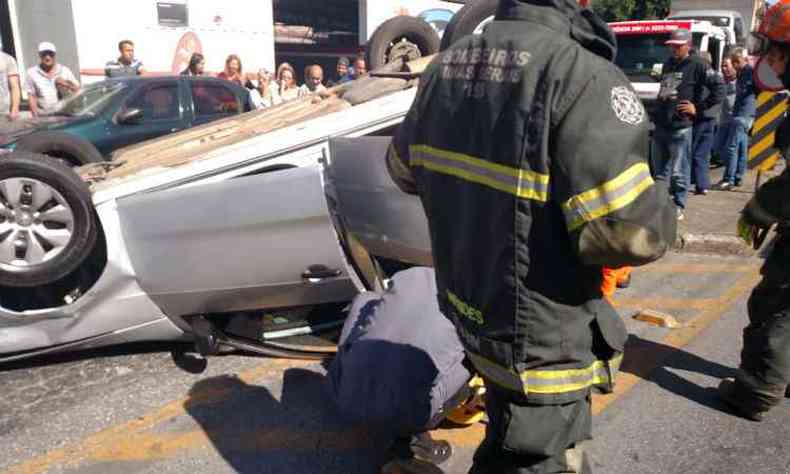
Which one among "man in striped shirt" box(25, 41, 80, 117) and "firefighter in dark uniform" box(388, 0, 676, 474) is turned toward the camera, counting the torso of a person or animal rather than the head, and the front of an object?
the man in striped shirt

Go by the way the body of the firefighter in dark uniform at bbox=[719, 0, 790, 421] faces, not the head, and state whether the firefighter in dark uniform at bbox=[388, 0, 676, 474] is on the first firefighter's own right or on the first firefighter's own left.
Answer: on the first firefighter's own left

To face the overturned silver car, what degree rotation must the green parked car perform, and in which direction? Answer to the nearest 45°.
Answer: approximately 45° to its left

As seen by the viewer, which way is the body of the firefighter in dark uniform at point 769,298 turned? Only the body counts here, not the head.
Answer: to the viewer's left

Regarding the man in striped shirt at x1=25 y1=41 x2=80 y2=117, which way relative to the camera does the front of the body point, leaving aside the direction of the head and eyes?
toward the camera

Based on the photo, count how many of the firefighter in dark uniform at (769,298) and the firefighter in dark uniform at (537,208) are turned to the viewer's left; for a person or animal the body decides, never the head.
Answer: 1

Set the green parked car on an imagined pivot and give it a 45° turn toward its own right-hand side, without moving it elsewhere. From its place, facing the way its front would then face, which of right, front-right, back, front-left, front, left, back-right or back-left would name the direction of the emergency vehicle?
back

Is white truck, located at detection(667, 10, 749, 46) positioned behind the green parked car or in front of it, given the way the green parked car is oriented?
behind

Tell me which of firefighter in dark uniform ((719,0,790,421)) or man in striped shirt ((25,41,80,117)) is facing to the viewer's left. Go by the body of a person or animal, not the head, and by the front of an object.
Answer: the firefighter in dark uniform

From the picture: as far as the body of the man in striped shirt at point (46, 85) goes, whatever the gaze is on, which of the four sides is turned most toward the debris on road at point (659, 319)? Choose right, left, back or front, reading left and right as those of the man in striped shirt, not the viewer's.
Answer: front

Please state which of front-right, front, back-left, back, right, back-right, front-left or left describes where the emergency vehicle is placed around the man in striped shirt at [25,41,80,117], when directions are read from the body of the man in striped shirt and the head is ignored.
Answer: left

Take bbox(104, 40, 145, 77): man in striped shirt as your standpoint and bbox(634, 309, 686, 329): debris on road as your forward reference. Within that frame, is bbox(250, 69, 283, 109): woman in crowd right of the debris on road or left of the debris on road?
left

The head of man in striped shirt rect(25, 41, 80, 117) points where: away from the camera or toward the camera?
toward the camera

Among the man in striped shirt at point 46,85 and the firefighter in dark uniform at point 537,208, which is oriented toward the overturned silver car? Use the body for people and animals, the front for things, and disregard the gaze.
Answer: the man in striped shirt

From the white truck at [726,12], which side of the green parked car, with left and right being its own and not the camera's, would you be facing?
back

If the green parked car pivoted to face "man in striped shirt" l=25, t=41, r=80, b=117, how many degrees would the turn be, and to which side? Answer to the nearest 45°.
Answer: approximately 90° to its right

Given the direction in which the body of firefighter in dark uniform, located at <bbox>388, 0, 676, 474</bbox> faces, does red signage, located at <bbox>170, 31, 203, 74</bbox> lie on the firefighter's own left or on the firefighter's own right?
on the firefighter's own left
